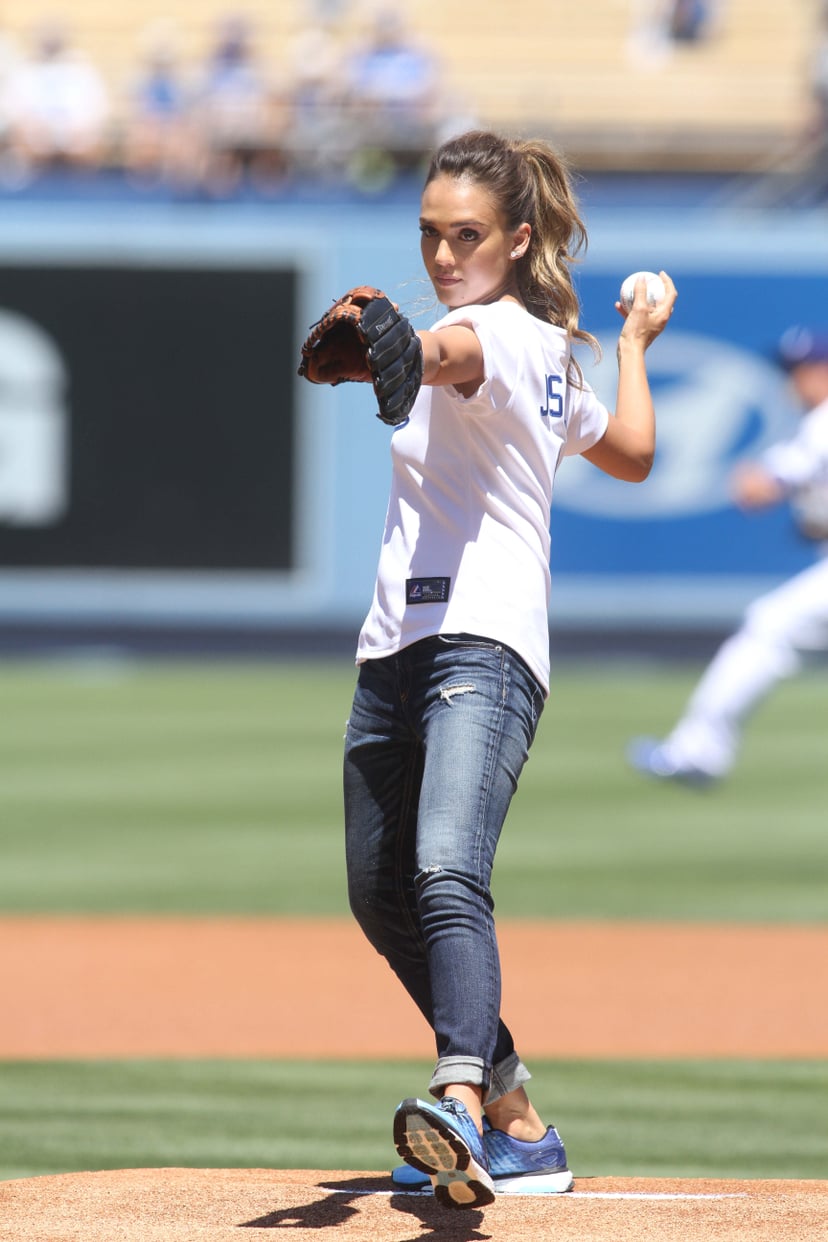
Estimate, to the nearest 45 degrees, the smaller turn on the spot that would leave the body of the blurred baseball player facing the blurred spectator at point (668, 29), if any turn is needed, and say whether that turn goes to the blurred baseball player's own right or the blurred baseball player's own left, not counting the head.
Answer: approximately 90° to the blurred baseball player's own right

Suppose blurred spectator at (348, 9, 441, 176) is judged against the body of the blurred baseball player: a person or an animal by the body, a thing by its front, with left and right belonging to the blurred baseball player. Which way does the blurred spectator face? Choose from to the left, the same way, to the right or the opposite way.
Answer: to the left

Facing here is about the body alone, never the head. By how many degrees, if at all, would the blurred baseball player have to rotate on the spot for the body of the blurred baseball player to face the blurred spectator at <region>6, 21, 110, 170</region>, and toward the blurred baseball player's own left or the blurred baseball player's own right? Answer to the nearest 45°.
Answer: approximately 45° to the blurred baseball player's own right

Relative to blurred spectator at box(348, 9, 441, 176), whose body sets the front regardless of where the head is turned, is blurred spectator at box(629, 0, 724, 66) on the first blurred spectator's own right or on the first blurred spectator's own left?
on the first blurred spectator's own left

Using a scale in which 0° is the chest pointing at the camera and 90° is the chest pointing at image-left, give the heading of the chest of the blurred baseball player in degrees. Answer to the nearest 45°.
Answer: approximately 90°

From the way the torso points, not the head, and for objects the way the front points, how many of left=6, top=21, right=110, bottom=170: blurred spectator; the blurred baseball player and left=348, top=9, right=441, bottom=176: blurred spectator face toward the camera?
2

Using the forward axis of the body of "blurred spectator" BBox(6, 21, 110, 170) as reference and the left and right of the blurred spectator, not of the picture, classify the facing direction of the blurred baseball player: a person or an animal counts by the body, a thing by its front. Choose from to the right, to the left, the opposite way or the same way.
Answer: to the right

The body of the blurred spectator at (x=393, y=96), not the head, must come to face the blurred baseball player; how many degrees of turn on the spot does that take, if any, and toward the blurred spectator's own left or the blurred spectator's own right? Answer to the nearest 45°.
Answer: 0° — they already face them

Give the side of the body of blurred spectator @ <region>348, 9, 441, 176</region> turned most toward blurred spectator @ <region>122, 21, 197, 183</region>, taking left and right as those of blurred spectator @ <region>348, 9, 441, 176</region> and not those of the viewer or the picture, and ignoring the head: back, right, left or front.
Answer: right

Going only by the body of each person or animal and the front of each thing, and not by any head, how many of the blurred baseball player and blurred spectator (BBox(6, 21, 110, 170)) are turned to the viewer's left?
1

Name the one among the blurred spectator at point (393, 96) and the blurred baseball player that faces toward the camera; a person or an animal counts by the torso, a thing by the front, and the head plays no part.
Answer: the blurred spectator

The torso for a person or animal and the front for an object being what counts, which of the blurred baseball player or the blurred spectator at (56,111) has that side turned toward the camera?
the blurred spectator

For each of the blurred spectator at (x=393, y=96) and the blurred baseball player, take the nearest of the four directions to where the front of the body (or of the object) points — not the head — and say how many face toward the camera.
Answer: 1

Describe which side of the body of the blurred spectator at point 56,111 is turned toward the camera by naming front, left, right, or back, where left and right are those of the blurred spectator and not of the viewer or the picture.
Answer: front

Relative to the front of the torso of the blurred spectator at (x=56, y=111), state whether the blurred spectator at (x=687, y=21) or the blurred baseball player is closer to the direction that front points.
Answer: the blurred baseball player

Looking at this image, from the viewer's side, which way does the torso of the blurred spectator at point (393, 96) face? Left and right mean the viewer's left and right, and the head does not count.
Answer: facing the viewer
